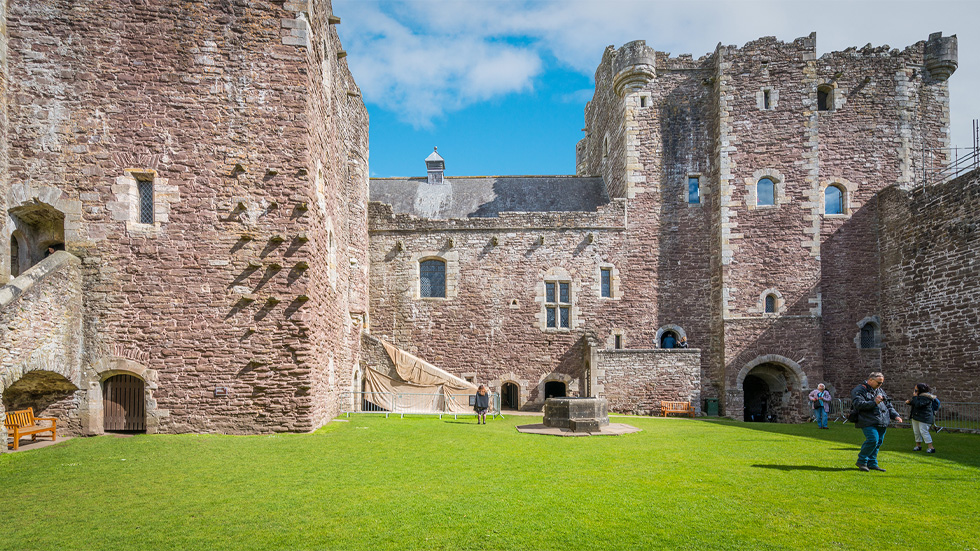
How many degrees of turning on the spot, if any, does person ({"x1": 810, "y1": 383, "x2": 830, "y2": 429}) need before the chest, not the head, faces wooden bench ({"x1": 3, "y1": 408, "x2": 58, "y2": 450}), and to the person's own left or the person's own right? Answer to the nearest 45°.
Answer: approximately 45° to the person's own right

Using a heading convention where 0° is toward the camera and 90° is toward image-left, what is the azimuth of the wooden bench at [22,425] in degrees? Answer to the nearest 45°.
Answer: approximately 315°

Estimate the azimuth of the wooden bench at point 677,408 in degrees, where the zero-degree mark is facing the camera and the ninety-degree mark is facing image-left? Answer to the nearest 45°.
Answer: approximately 0°

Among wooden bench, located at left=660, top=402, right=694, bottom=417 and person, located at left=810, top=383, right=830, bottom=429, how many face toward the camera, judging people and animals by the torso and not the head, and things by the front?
2
